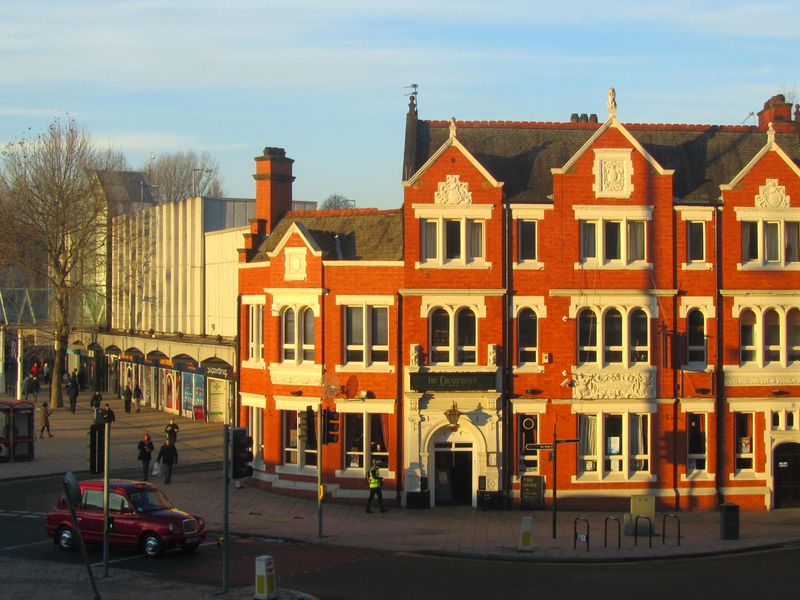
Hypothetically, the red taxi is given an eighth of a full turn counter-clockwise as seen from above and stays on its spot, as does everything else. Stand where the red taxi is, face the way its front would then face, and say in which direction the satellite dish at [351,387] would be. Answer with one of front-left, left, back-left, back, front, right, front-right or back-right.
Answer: front-left

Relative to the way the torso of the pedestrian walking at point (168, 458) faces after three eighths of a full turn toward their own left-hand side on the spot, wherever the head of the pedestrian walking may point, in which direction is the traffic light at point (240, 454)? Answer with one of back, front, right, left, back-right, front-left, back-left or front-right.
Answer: back-right

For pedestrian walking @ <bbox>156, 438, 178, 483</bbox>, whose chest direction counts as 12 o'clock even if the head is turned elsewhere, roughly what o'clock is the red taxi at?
The red taxi is roughly at 12 o'clock from the pedestrian walking.

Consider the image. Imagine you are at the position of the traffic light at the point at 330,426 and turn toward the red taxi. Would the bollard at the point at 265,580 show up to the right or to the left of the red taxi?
left

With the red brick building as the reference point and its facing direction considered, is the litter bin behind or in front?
in front

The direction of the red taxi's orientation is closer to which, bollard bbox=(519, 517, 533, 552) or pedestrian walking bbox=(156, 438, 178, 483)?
the bollard

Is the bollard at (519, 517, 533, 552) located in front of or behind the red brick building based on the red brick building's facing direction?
in front

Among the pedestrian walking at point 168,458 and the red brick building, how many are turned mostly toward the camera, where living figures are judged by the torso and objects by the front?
2

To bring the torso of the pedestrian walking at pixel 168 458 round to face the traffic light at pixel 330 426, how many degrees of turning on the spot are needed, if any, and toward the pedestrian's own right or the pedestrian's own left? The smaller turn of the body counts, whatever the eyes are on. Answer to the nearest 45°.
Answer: approximately 45° to the pedestrian's own left

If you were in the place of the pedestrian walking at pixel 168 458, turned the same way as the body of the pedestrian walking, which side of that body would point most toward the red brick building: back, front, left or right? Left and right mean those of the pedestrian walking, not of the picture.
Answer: left

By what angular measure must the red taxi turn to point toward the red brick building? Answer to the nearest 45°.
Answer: approximately 45° to its left

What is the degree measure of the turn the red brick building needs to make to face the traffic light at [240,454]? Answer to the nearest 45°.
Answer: approximately 45° to its right

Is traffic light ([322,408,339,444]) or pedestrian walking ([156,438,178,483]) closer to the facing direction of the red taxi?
the traffic light

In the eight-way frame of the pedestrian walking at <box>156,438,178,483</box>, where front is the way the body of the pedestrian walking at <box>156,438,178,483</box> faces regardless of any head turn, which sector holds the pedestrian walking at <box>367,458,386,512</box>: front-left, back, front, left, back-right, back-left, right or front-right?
front-left

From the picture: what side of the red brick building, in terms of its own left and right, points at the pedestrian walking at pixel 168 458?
right
